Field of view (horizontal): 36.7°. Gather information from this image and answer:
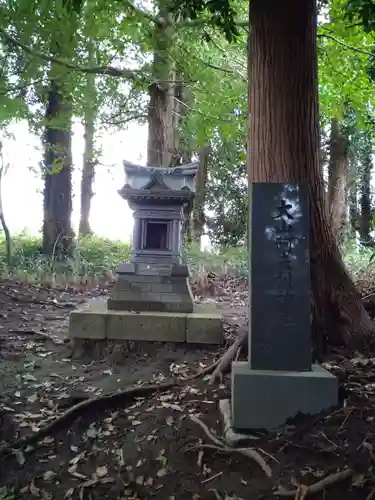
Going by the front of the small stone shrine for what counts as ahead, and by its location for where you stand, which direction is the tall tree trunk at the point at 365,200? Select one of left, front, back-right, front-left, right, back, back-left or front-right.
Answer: back-left

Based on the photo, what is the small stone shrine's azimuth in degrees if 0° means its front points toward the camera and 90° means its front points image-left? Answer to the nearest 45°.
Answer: approximately 0°

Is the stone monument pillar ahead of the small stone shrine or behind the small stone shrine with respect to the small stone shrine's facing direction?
ahead

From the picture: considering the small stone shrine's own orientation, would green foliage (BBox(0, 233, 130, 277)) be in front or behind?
behind

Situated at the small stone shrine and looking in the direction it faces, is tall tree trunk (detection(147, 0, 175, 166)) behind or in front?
behind

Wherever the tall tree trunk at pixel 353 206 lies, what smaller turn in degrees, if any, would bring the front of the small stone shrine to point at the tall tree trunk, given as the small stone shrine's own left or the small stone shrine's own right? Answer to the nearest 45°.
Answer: approximately 135° to the small stone shrine's own left

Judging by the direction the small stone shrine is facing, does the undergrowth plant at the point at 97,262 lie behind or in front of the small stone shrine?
behind

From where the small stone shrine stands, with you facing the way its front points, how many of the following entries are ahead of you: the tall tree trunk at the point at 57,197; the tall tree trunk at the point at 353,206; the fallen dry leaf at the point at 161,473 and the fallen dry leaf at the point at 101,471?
2

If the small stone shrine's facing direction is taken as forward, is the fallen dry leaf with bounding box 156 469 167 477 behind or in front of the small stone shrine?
in front

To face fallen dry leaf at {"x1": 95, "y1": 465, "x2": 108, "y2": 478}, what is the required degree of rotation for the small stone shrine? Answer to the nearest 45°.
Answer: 0° — it already faces it
